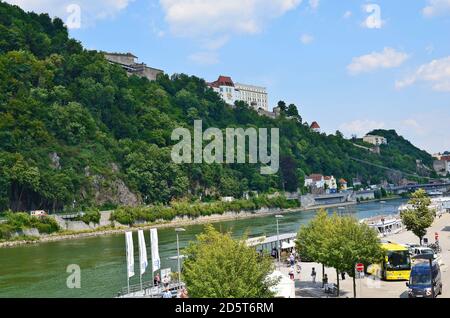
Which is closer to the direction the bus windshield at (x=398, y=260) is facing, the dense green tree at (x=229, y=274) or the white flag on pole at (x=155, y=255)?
the dense green tree

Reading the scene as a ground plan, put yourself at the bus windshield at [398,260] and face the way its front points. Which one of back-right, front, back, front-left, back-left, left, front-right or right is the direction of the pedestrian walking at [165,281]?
right

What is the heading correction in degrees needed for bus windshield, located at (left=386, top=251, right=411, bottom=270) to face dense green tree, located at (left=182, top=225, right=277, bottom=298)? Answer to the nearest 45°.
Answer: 0° — it already faces it

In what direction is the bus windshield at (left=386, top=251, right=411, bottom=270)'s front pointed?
toward the camera

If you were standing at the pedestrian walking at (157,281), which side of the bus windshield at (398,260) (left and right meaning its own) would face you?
right

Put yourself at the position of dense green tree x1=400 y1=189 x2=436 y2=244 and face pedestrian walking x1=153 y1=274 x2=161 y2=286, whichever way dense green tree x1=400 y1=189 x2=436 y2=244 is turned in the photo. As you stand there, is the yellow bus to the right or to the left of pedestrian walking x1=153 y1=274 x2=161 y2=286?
left

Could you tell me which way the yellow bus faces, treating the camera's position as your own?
facing the viewer and to the right of the viewer

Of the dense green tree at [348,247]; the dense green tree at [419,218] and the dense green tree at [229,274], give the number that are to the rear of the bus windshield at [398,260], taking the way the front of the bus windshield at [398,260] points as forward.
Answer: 1

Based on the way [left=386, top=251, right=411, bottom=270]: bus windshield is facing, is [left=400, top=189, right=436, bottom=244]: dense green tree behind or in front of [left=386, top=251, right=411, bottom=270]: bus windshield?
behind

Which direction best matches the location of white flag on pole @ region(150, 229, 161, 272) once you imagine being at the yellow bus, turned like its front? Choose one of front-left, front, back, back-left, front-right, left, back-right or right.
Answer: back-right

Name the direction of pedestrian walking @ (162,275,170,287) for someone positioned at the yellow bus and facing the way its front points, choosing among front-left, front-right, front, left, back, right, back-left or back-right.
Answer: back-right

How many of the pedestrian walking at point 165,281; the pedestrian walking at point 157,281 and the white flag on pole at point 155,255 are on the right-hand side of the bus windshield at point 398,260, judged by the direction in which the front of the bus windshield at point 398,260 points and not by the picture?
3

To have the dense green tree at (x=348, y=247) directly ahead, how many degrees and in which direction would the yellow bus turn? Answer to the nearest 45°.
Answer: approximately 90° to its right

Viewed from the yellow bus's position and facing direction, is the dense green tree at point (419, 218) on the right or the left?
on its left

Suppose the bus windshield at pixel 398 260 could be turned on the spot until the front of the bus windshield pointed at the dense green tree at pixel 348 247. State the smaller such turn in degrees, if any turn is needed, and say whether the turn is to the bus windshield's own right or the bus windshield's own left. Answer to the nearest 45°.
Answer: approximately 45° to the bus windshield's own right

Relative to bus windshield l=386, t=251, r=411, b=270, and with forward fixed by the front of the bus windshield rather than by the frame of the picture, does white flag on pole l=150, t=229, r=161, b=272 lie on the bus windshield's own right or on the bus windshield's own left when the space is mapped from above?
on the bus windshield's own right
